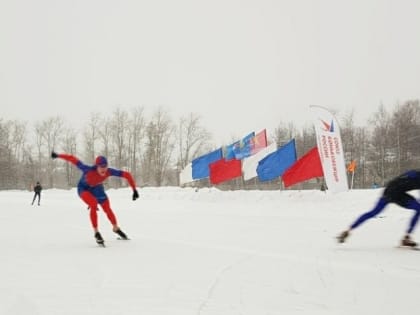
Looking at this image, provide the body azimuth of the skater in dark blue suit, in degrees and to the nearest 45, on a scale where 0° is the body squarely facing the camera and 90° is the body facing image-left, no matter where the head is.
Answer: approximately 270°

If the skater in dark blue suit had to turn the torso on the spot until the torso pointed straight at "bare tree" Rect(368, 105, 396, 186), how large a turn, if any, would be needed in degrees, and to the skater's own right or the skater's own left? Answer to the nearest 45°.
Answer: approximately 90° to the skater's own left

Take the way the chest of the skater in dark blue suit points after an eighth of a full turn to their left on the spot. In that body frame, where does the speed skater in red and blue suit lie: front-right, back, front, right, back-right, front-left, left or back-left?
back-left
